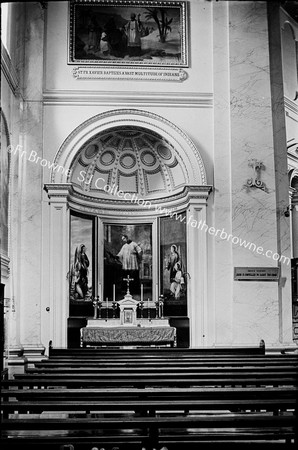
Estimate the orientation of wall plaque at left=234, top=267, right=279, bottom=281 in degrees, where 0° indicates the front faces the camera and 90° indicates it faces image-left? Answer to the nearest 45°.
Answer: approximately 0°

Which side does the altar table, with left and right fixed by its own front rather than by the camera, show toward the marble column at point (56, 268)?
right

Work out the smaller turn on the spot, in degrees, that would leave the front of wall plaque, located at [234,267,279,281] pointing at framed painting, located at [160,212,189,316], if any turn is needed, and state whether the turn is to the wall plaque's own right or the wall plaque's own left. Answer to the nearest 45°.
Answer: approximately 135° to the wall plaque's own right

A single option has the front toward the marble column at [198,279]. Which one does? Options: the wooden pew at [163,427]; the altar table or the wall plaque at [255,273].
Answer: the wooden pew

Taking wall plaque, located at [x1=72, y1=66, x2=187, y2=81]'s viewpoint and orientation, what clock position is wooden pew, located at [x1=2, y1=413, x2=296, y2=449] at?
The wooden pew is roughly at 12 o'clock from the wall plaque.

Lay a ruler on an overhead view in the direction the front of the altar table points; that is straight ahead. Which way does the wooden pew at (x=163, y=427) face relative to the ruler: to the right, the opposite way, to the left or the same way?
the opposite way

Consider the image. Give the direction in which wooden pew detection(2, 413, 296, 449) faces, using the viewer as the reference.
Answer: facing away from the viewer

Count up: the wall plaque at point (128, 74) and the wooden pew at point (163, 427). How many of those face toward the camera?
1
